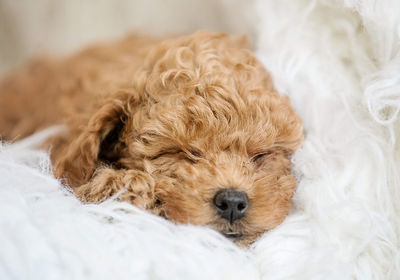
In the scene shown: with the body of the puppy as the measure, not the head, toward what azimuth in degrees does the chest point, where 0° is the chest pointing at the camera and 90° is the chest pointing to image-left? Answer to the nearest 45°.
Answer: approximately 315°
